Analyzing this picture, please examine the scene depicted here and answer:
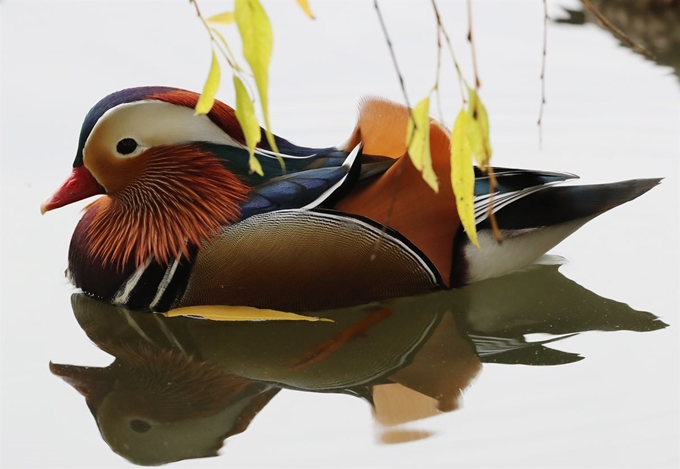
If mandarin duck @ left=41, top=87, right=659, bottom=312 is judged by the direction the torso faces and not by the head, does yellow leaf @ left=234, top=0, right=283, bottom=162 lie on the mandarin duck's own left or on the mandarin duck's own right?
on the mandarin duck's own left

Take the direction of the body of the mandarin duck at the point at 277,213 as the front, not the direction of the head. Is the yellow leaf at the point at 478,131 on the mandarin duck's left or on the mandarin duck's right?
on the mandarin duck's left

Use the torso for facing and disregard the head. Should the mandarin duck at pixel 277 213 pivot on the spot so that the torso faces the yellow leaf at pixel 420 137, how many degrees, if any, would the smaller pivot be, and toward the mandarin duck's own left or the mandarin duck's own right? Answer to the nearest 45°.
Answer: approximately 90° to the mandarin duck's own left

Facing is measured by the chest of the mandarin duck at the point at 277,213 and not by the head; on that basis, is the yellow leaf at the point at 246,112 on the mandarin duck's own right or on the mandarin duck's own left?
on the mandarin duck's own left

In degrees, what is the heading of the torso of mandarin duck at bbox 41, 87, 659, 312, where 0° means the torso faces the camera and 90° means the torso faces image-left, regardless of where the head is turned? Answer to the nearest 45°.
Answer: approximately 90°

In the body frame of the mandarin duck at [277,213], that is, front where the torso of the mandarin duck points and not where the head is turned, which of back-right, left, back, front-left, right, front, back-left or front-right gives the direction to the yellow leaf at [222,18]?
left

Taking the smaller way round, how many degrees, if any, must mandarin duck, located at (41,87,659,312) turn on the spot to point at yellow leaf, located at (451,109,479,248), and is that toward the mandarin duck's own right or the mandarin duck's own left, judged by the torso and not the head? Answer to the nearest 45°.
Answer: approximately 90° to the mandarin duck's own left
